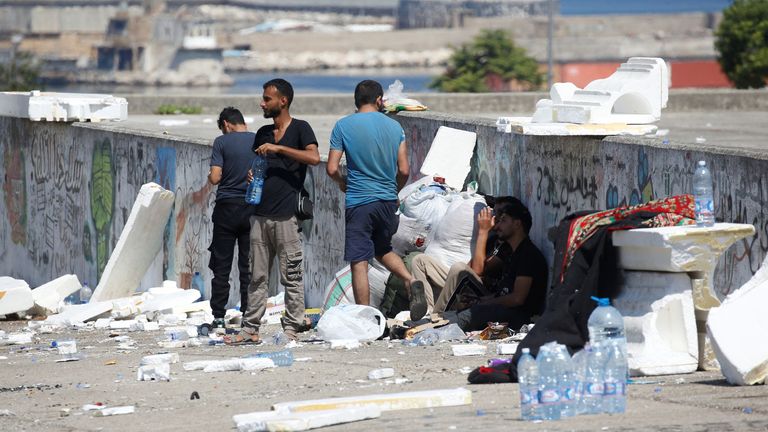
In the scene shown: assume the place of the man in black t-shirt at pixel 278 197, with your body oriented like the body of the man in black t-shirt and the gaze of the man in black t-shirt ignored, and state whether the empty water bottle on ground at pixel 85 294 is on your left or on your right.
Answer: on your right

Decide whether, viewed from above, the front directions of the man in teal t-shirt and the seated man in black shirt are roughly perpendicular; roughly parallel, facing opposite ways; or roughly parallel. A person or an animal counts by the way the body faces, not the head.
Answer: roughly perpendicular

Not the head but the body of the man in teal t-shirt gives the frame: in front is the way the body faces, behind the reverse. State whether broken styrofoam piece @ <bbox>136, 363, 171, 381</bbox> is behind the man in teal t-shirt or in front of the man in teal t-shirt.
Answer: behind

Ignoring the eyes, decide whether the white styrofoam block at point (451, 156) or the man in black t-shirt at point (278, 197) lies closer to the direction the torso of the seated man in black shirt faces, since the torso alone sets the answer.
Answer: the man in black t-shirt

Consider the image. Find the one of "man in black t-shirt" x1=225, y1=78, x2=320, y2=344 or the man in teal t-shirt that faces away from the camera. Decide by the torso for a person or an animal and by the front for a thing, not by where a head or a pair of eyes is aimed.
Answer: the man in teal t-shirt

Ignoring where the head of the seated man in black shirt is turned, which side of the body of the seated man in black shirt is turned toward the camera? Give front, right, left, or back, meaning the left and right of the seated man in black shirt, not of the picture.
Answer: left

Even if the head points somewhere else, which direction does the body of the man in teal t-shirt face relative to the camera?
away from the camera

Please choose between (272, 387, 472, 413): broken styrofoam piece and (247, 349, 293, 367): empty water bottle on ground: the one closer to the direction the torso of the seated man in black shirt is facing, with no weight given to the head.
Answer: the empty water bottle on ground

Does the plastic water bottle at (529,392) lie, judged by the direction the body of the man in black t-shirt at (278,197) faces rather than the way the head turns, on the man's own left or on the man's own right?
on the man's own left

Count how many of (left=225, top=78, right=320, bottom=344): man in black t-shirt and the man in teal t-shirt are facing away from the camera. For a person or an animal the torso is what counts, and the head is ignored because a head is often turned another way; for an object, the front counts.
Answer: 1

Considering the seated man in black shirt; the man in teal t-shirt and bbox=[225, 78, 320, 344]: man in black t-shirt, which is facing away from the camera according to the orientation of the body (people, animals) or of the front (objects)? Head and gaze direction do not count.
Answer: the man in teal t-shirt
